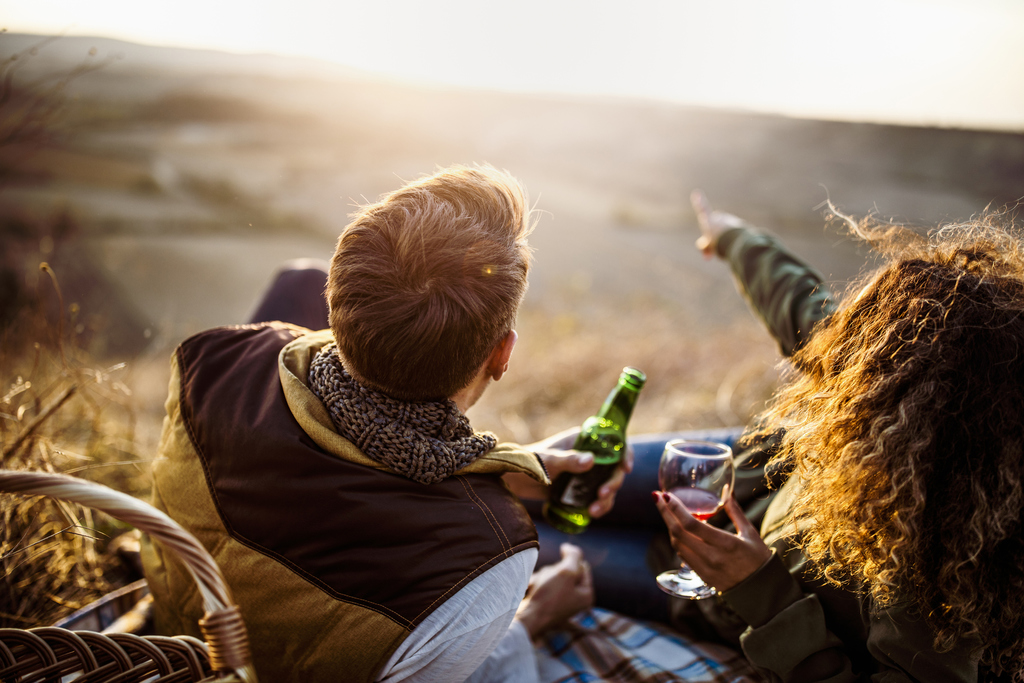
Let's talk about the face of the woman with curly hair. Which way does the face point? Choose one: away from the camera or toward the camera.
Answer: away from the camera

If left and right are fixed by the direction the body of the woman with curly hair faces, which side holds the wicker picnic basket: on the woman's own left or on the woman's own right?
on the woman's own left

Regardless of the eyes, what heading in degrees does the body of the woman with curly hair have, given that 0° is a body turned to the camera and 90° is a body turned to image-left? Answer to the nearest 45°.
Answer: approximately 135°

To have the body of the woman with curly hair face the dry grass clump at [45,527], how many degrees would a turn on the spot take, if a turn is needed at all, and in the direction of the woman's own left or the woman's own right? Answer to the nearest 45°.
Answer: approximately 45° to the woman's own left

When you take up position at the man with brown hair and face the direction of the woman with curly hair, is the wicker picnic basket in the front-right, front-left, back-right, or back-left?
back-right
